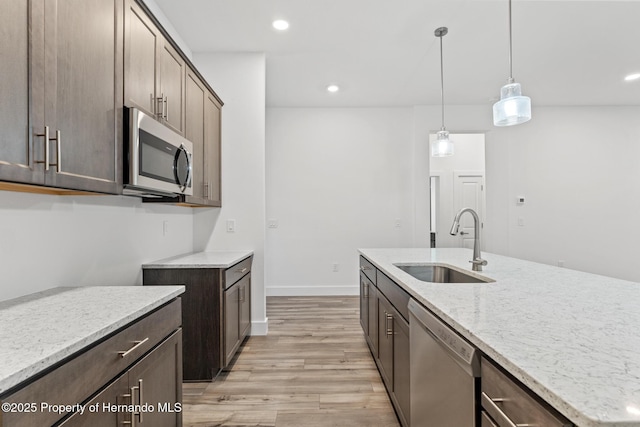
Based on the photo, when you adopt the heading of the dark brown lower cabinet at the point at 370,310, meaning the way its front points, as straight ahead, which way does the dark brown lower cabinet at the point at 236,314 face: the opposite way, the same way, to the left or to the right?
the opposite way

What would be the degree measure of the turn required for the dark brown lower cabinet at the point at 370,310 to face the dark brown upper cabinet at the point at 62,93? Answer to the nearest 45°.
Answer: approximately 45° to its left

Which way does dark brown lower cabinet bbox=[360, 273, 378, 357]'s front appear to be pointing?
to the viewer's left

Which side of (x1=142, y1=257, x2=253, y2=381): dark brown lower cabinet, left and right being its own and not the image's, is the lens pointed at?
right

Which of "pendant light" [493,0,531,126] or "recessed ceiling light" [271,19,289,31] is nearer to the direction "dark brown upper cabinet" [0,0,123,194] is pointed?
the pendant light

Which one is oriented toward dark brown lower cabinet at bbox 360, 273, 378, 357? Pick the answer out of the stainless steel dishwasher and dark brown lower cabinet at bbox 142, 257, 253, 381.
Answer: dark brown lower cabinet at bbox 142, 257, 253, 381

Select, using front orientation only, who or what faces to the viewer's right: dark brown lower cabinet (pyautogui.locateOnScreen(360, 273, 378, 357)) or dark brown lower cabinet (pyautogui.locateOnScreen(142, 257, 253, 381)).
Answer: dark brown lower cabinet (pyautogui.locateOnScreen(142, 257, 253, 381))

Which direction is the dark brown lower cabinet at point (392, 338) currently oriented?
to the viewer's left

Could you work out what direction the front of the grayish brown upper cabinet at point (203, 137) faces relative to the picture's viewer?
facing to the right of the viewer

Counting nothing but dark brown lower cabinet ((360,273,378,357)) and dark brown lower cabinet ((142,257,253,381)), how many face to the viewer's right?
1
